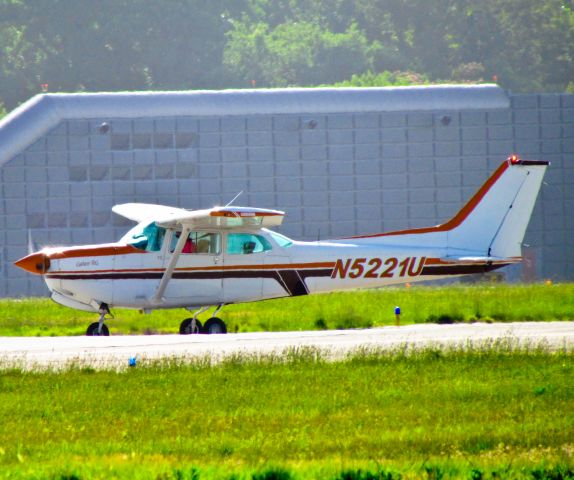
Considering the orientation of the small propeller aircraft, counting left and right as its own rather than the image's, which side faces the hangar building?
right

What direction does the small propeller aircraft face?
to the viewer's left
